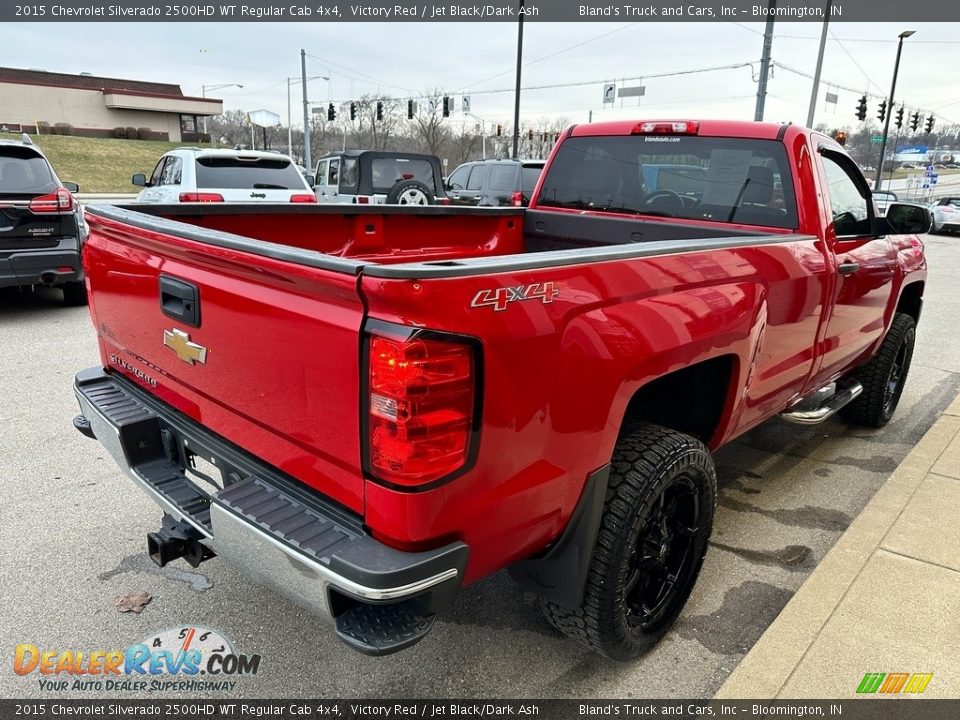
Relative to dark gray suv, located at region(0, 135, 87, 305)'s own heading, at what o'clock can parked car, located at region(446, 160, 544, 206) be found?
The parked car is roughly at 2 o'clock from the dark gray suv.

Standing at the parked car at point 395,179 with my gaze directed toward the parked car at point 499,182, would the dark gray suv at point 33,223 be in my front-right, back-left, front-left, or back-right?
back-right

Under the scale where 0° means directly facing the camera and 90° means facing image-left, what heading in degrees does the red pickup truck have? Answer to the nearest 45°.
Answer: approximately 225°

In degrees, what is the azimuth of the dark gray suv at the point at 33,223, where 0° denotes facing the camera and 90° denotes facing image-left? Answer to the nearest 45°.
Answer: approximately 180°

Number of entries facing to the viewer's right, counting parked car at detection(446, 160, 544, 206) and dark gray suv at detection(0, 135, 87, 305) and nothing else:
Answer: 0

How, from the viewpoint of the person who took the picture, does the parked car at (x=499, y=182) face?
facing away from the viewer and to the left of the viewer

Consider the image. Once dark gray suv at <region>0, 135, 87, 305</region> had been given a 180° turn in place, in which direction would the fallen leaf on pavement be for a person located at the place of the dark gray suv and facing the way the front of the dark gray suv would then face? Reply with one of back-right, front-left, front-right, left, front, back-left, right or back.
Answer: front

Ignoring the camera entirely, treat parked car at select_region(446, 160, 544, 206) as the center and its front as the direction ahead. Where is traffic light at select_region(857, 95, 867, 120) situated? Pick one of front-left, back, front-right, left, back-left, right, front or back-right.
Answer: right

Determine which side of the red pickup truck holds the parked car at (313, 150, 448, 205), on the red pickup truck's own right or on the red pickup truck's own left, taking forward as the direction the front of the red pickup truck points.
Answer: on the red pickup truck's own left

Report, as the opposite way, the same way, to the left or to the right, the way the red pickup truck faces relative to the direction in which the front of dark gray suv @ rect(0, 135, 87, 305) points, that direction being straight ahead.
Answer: to the right
